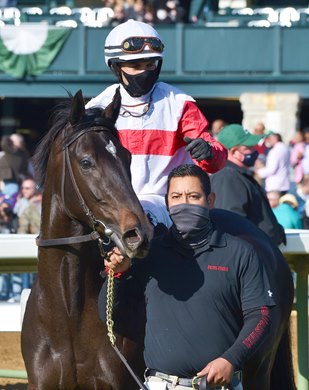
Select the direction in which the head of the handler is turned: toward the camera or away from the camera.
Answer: toward the camera

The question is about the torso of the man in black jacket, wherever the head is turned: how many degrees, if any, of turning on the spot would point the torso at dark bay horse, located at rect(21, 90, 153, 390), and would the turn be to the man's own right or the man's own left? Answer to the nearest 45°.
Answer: approximately 90° to the man's own right

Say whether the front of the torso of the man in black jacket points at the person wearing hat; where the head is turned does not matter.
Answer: no

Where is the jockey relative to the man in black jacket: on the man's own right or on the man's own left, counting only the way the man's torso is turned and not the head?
on the man's own right
